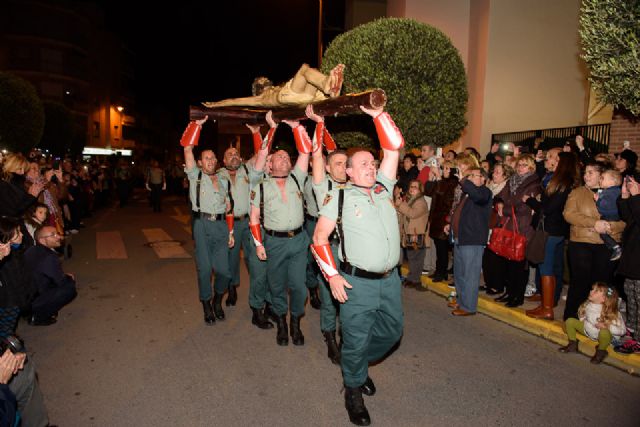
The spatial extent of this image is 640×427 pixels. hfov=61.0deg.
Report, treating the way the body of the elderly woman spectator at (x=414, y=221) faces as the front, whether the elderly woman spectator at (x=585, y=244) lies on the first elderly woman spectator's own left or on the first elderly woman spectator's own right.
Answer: on the first elderly woman spectator's own left

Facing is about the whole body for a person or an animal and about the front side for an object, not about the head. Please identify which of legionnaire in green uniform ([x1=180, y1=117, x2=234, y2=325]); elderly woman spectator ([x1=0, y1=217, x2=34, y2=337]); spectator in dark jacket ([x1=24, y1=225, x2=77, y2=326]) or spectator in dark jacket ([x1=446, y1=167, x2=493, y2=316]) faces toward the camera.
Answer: the legionnaire in green uniform

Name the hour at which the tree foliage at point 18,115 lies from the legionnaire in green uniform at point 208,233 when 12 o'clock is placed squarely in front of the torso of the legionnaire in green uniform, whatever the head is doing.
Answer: The tree foliage is roughly at 5 o'clock from the legionnaire in green uniform.

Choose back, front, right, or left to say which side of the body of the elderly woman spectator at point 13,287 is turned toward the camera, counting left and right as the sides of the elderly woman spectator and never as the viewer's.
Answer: right

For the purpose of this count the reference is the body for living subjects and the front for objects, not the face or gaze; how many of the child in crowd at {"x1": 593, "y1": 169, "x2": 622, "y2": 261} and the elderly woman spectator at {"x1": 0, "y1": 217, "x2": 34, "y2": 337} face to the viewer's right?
1

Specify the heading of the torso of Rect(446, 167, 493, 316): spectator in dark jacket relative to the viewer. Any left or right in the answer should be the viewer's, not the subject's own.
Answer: facing to the left of the viewer

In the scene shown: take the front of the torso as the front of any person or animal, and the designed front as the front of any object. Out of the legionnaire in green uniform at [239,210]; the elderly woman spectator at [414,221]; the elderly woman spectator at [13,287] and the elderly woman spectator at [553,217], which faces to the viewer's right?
the elderly woman spectator at [13,287]
